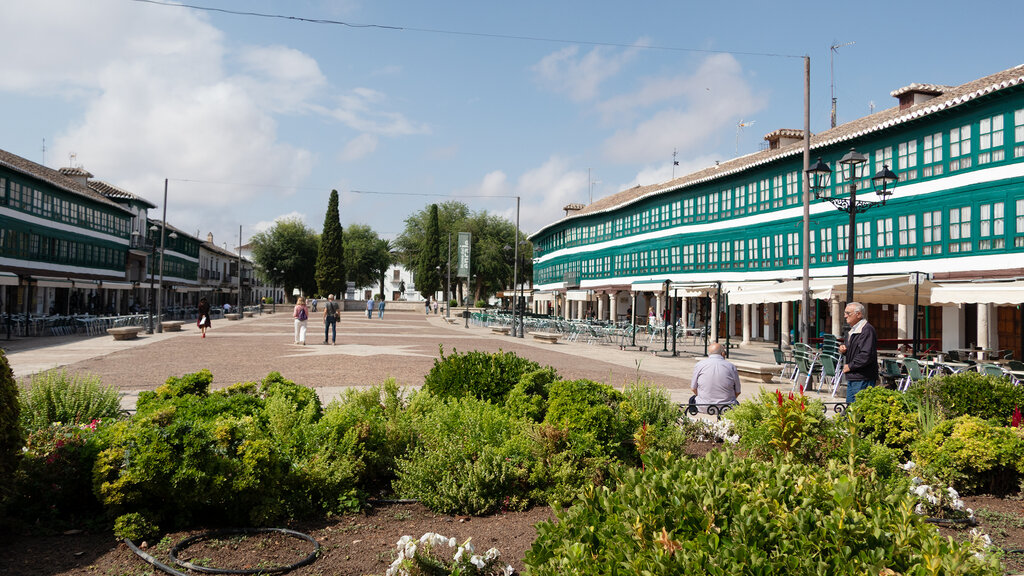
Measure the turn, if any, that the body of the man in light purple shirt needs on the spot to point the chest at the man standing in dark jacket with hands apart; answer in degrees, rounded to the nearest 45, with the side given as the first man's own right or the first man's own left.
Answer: approximately 90° to the first man's own right

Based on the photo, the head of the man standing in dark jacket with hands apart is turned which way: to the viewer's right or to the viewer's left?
to the viewer's left

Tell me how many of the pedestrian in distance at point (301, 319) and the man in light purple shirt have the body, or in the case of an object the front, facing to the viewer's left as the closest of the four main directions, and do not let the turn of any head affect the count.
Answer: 0

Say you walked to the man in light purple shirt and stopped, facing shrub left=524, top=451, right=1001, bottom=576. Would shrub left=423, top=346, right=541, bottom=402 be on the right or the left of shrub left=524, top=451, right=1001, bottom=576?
right

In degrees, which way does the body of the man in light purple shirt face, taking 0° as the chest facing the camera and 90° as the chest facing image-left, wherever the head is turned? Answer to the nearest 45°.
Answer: approximately 180°

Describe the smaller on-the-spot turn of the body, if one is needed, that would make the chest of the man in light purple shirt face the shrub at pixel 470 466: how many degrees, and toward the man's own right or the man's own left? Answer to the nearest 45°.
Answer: approximately 135° to the man's own left

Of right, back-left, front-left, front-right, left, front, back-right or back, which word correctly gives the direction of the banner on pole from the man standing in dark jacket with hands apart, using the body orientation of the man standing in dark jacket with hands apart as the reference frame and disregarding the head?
front-right

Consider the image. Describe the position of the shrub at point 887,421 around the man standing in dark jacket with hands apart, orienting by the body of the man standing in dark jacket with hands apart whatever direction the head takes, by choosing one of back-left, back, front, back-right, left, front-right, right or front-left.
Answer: left

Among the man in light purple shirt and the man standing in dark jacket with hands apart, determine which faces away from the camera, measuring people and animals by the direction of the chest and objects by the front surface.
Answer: the man in light purple shirt

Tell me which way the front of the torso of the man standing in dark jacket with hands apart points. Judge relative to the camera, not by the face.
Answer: to the viewer's left

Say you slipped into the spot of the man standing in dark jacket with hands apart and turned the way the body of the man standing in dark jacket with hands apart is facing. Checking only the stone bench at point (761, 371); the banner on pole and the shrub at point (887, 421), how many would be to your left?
1
